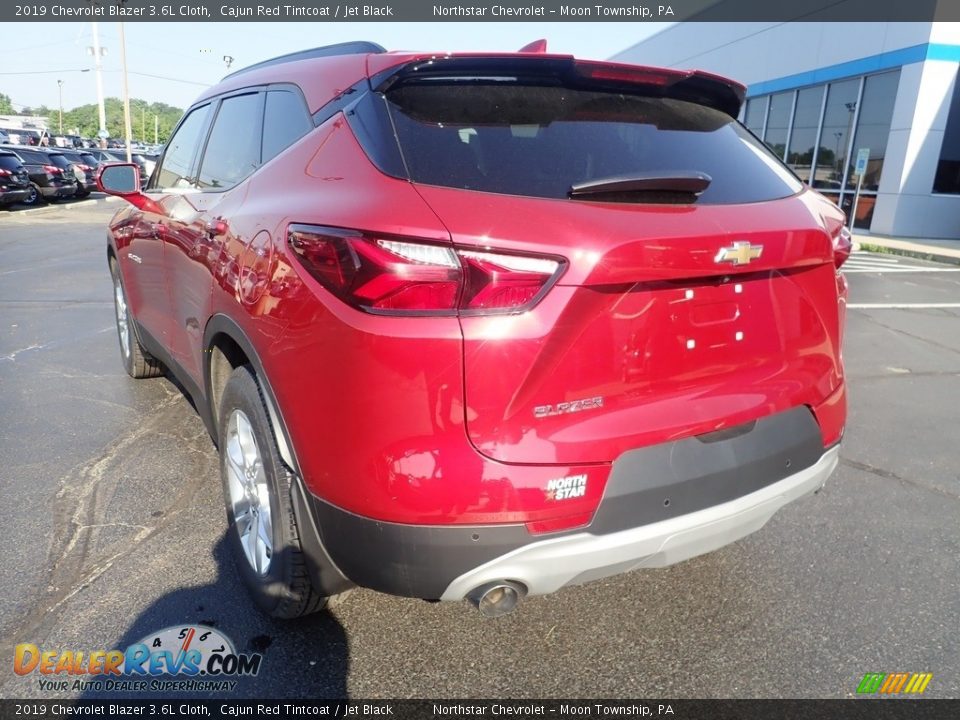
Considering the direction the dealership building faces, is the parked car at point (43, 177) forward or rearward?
forward

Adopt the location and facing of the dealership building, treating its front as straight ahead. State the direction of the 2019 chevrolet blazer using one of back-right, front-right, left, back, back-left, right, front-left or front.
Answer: front-left

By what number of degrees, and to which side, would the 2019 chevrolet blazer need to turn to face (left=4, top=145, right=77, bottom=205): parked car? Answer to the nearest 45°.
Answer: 0° — it already faces it

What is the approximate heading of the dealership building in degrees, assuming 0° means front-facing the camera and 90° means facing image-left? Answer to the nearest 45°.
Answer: approximately 45°

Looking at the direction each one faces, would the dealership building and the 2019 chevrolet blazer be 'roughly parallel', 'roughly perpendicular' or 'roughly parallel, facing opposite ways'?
roughly perpendicular

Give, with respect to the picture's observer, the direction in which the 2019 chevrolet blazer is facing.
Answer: facing away from the viewer and to the left of the viewer

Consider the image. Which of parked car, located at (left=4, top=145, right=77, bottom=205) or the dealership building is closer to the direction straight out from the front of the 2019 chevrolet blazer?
the parked car

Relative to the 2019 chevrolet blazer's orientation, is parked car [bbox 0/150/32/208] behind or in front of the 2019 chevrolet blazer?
in front

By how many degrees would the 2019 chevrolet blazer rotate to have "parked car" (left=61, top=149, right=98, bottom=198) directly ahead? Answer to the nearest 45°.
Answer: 0° — it already faces it
